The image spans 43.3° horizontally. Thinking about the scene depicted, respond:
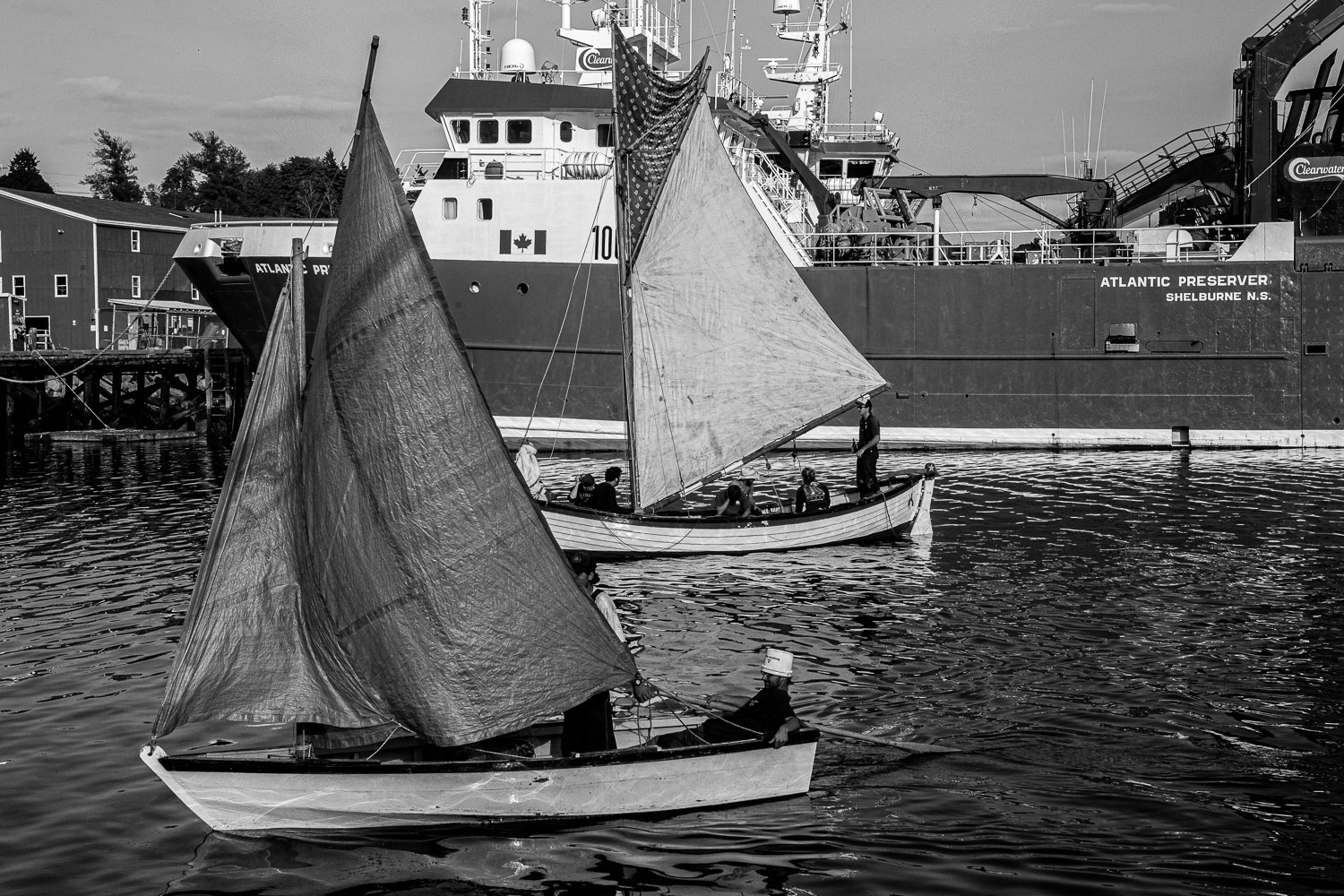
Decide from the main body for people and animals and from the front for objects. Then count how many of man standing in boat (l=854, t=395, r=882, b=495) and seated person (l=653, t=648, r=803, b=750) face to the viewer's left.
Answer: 2

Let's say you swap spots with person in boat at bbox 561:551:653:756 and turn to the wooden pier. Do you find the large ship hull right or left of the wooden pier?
right

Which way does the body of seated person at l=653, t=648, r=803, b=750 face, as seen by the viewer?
to the viewer's left

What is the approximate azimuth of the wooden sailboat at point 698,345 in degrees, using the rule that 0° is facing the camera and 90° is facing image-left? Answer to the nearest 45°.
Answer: approximately 90°

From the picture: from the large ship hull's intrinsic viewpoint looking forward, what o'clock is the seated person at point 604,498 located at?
The seated person is roughly at 10 o'clock from the large ship hull.

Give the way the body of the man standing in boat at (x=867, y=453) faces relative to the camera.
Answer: to the viewer's left

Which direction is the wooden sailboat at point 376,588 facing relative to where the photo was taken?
to the viewer's left
